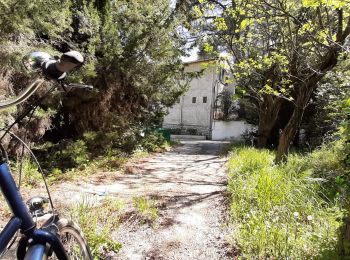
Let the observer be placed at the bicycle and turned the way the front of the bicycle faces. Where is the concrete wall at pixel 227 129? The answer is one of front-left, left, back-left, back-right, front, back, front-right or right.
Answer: front

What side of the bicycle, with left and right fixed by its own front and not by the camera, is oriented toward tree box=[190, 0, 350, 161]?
front

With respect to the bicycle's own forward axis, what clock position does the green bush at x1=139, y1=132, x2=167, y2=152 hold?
The green bush is roughly at 11 o'clock from the bicycle.

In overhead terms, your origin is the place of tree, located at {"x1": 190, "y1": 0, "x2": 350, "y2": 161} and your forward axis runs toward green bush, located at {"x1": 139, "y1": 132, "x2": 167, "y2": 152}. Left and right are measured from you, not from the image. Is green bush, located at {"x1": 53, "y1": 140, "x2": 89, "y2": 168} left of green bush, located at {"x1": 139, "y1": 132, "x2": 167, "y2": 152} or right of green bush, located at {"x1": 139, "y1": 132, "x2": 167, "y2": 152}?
left

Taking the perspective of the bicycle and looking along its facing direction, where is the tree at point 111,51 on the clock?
The tree is roughly at 11 o'clock from the bicycle.

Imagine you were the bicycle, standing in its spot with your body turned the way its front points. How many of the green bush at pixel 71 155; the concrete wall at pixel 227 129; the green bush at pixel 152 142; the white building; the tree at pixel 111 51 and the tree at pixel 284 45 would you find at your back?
0

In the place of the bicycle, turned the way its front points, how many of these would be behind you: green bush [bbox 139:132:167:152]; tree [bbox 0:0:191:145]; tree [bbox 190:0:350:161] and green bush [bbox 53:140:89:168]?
0

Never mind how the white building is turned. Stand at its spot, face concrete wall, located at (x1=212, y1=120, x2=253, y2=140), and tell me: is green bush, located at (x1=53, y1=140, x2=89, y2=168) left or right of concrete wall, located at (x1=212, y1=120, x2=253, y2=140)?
right

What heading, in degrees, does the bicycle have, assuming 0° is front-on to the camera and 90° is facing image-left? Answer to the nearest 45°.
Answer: approximately 225°

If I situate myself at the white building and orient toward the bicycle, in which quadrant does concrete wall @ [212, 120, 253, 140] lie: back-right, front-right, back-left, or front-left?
front-left

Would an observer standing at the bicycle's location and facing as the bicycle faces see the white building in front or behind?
in front

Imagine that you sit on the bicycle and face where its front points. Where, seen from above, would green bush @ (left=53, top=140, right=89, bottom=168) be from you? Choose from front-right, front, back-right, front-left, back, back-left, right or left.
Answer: front-left

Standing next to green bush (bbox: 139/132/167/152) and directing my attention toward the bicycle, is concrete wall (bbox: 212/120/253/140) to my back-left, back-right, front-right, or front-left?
back-left
